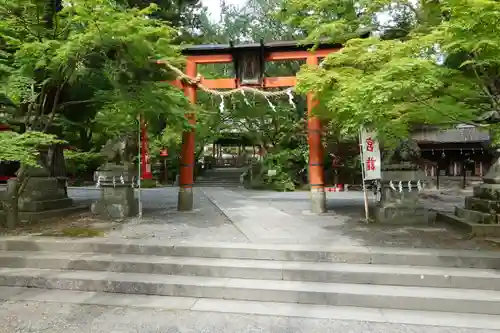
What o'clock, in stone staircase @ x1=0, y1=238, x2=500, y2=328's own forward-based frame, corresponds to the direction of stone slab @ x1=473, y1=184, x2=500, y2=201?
The stone slab is roughly at 8 o'clock from the stone staircase.

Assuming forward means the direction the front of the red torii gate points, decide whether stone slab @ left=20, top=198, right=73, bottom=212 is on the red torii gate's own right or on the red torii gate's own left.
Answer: on the red torii gate's own right

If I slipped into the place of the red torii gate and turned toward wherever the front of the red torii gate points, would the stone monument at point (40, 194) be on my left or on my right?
on my right

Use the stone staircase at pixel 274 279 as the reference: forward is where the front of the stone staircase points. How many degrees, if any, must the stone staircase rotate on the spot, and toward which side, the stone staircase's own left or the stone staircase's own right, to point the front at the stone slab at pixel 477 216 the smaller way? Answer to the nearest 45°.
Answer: approximately 135° to the stone staircase's own left

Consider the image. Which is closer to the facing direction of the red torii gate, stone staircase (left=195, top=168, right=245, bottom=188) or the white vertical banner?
the white vertical banner

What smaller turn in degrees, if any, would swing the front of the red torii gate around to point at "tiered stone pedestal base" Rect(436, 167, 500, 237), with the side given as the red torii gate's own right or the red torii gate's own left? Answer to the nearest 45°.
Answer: approximately 45° to the red torii gate's own left

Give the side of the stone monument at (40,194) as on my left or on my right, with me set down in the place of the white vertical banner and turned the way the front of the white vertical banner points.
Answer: on my right

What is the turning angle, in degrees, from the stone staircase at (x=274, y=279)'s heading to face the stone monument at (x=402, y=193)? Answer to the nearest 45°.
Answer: approximately 135° to its left

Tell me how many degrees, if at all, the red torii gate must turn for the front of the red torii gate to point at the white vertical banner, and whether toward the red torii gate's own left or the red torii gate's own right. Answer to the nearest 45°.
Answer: approximately 45° to the red torii gate's own left

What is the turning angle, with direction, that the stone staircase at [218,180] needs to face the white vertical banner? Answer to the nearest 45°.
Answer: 0° — it already faces it

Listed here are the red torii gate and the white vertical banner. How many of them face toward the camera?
2

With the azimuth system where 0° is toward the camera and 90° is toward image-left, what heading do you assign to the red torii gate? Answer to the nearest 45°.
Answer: approximately 0°
